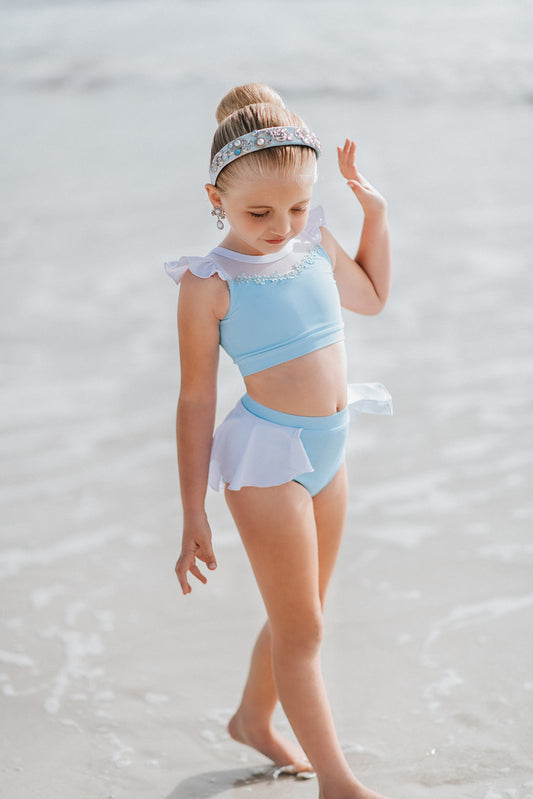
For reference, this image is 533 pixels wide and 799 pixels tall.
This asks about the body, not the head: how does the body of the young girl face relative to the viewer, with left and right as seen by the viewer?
facing the viewer and to the right of the viewer
